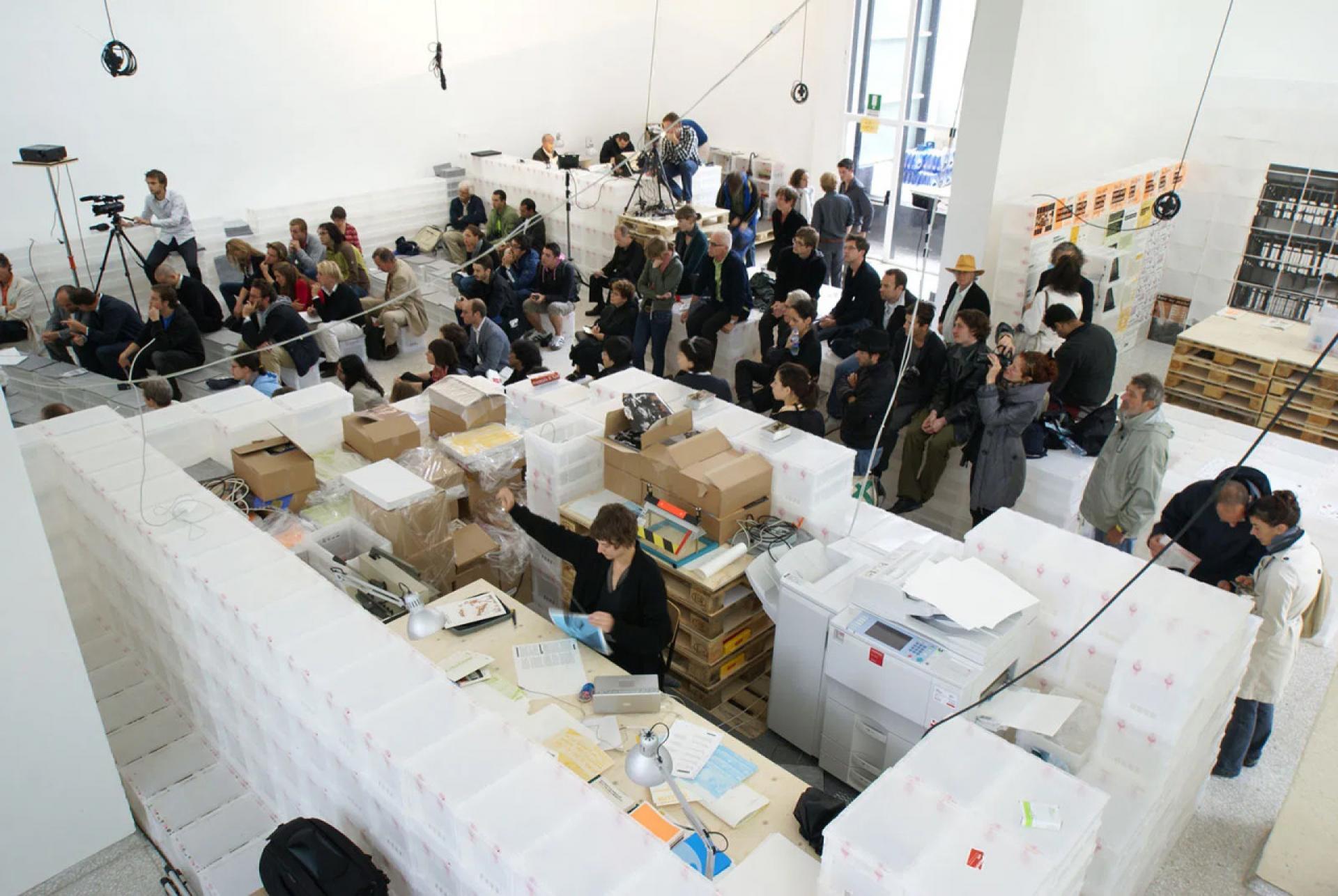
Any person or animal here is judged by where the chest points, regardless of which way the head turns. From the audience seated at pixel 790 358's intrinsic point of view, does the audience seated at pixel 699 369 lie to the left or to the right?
on their left

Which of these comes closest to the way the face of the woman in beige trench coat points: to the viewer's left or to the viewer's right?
to the viewer's left

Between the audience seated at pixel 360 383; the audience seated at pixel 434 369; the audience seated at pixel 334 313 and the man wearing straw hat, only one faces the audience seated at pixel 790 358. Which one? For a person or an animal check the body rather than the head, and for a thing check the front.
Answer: the man wearing straw hat
